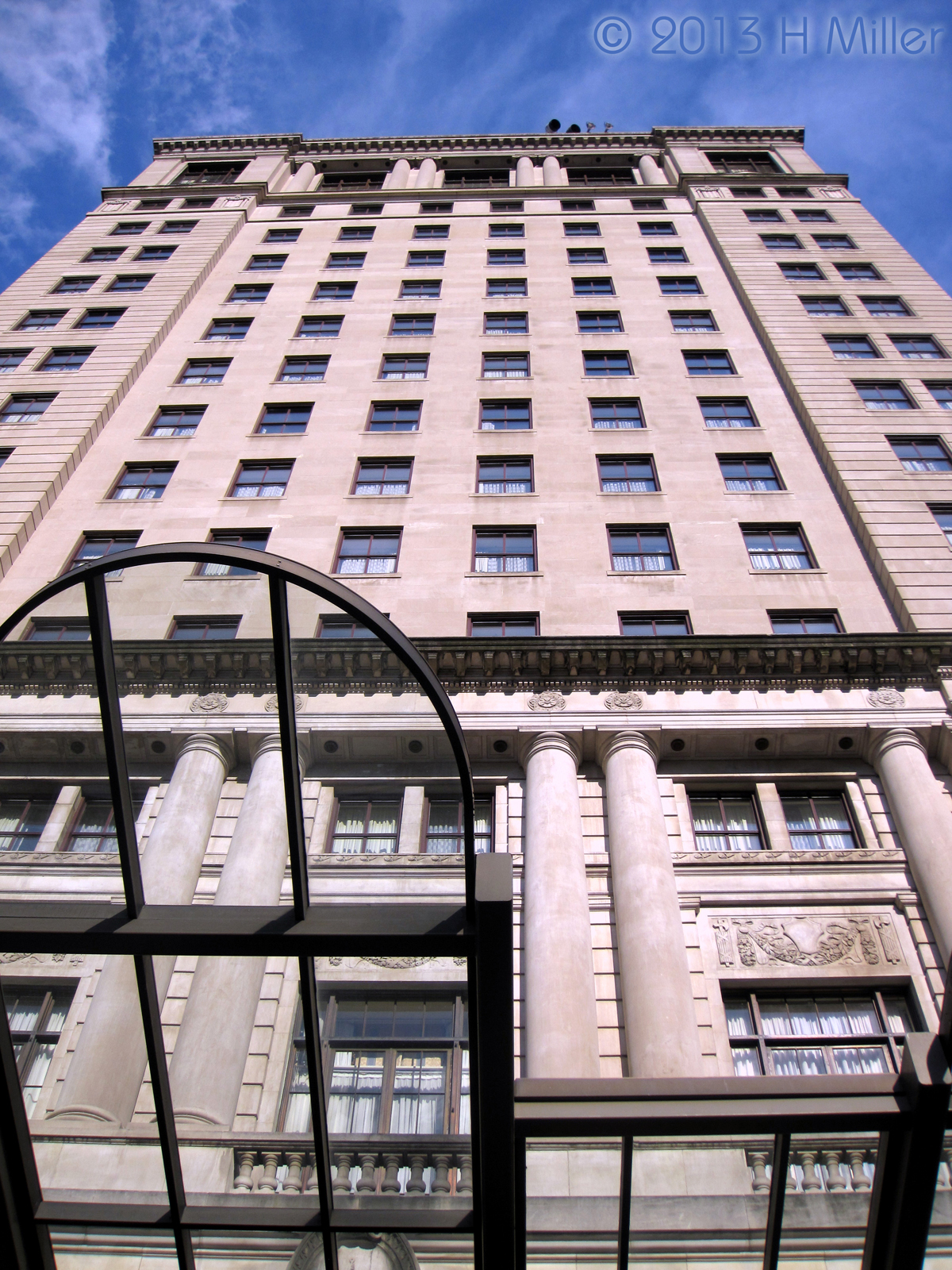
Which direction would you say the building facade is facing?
toward the camera
